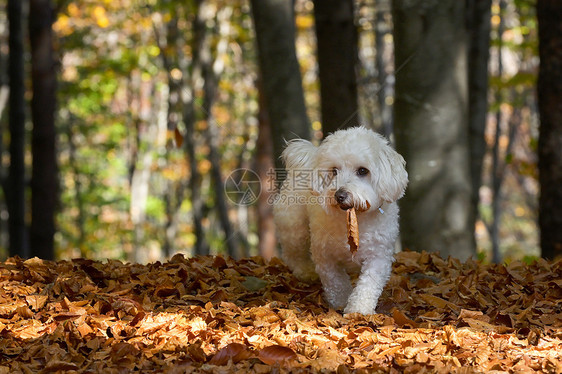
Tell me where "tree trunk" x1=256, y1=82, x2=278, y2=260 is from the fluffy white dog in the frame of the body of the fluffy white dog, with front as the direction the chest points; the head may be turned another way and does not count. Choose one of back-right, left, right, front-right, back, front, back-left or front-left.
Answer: back-left

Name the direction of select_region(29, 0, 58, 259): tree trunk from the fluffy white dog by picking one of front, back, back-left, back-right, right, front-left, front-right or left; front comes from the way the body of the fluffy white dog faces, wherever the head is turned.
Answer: back

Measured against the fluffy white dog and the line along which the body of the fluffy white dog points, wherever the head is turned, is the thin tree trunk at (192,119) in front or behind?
behind

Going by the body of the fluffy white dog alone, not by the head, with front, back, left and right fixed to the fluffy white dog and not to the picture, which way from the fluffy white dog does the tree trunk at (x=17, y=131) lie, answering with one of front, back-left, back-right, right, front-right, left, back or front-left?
back

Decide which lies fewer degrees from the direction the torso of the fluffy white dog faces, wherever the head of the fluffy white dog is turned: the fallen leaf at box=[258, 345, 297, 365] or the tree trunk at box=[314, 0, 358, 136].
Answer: the fallen leaf

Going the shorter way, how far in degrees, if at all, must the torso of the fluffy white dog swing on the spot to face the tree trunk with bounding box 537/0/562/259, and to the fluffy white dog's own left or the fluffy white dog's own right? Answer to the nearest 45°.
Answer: approximately 90° to the fluffy white dog's own left

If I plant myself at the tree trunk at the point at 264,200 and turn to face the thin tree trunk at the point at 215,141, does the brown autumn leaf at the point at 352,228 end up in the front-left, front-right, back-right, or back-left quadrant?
back-left

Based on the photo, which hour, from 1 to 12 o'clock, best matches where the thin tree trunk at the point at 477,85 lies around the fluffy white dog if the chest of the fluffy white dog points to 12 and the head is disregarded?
The thin tree trunk is roughly at 8 o'clock from the fluffy white dog.

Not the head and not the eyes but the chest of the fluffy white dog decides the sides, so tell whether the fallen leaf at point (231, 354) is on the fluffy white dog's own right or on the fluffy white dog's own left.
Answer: on the fluffy white dog's own right

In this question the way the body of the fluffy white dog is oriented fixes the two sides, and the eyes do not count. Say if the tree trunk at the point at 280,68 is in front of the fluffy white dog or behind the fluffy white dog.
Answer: behind

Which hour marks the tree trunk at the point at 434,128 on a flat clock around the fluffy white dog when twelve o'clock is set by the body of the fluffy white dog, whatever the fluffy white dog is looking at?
The tree trunk is roughly at 8 o'clock from the fluffy white dog.
